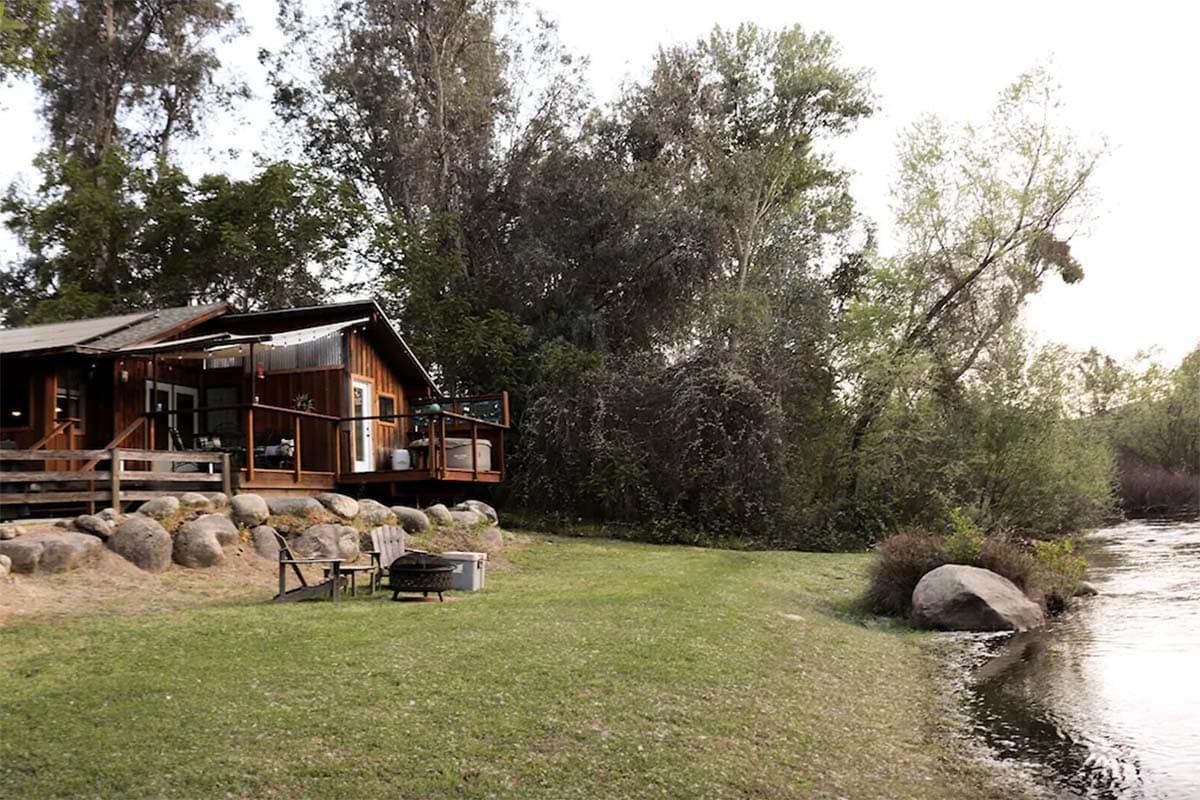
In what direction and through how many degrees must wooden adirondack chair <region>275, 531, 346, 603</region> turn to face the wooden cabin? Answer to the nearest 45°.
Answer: approximately 90° to its left

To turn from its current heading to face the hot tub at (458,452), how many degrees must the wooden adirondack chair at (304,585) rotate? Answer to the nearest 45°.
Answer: approximately 90° to its left

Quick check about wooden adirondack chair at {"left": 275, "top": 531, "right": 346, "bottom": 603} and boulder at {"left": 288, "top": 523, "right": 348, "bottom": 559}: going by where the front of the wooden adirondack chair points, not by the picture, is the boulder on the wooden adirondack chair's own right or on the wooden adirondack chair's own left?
on the wooden adirondack chair's own left

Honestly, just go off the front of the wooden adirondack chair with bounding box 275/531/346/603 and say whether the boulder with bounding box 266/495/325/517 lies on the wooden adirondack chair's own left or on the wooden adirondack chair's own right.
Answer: on the wooden adirondack chair's own left

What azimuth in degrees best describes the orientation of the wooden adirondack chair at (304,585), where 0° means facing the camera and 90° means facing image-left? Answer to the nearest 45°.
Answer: approximately 270°

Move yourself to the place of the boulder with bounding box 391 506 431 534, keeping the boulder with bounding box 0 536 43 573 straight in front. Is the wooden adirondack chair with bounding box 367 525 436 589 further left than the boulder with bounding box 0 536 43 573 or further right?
left

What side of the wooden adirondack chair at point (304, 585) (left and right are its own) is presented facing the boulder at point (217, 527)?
left

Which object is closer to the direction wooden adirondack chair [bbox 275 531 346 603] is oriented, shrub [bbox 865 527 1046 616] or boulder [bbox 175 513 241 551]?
the shrub

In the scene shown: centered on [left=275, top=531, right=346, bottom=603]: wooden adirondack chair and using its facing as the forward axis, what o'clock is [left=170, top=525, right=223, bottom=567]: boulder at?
The boulder is roughly at 8 o'clock from the wooden adirondack chair.

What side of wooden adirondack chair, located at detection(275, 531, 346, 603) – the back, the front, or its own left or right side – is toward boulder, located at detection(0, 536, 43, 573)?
back

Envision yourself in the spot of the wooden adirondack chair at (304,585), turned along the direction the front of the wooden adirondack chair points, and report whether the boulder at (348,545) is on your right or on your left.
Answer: on your left

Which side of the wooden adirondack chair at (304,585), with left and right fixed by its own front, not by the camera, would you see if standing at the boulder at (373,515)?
left

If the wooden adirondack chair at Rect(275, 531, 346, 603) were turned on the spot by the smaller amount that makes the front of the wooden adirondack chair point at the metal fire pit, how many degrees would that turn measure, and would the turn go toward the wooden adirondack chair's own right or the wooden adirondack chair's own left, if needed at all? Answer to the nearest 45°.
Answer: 0° — it already faces it
